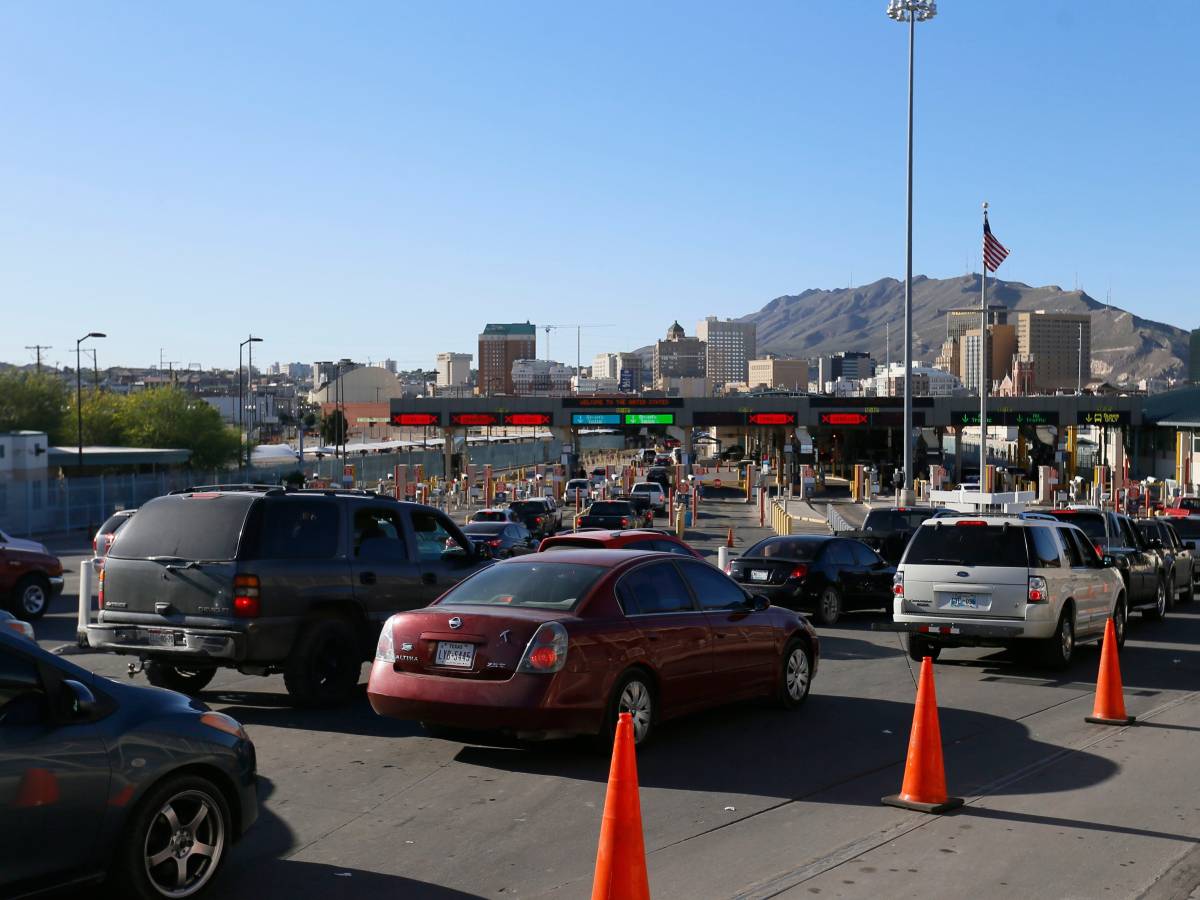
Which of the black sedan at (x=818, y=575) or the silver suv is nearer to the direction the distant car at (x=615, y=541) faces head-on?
the black sedan

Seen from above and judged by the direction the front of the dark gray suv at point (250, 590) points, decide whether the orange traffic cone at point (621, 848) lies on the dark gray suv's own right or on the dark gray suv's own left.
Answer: on the dark gray suv's own right

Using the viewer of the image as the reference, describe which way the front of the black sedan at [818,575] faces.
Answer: facing away from the viewer and to the right of the viewer

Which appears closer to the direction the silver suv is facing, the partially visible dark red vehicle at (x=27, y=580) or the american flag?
the american flag

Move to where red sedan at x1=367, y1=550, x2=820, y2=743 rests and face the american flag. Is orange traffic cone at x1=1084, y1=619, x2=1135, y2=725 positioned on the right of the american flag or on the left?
right

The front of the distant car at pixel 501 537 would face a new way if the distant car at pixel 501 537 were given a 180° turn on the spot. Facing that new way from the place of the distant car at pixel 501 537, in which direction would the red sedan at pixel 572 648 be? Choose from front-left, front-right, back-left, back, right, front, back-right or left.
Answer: front-left

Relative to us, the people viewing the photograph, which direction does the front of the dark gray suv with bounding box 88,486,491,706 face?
facing away from the viewer and to the right of the viewer

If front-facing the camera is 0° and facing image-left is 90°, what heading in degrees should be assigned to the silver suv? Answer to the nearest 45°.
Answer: approximately 225°

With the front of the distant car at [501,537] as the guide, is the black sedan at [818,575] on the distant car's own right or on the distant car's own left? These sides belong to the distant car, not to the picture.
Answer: on the distant car's own right

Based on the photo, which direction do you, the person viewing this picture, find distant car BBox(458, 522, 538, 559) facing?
facing away from the viewer and to the right of the viewer

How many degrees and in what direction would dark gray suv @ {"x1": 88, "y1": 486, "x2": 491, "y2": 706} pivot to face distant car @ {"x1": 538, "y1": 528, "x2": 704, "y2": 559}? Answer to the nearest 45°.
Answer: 0° — it already faces it

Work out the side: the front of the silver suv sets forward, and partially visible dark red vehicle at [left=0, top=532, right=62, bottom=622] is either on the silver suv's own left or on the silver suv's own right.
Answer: on the silver suv's own left
